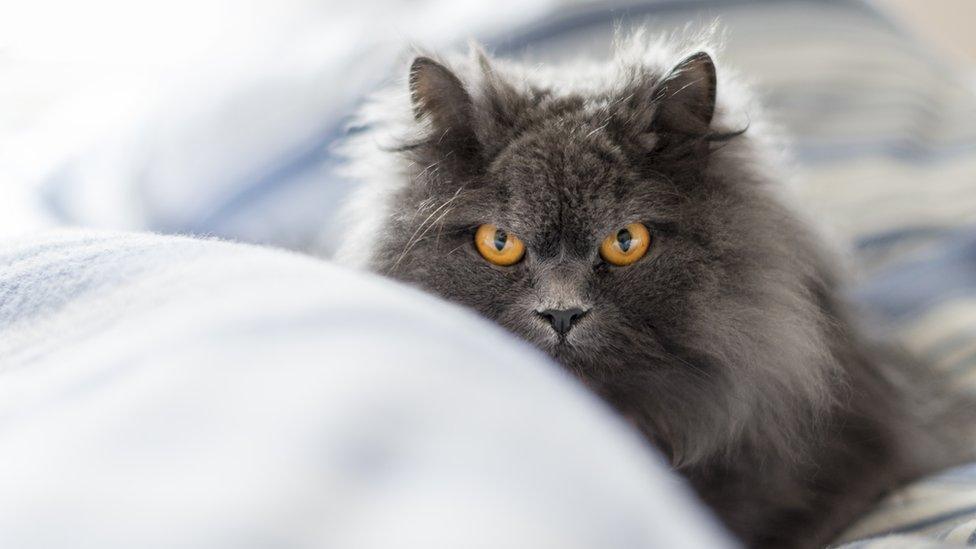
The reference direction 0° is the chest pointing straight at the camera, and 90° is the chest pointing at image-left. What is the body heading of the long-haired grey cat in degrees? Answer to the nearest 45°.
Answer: approximately 45°
